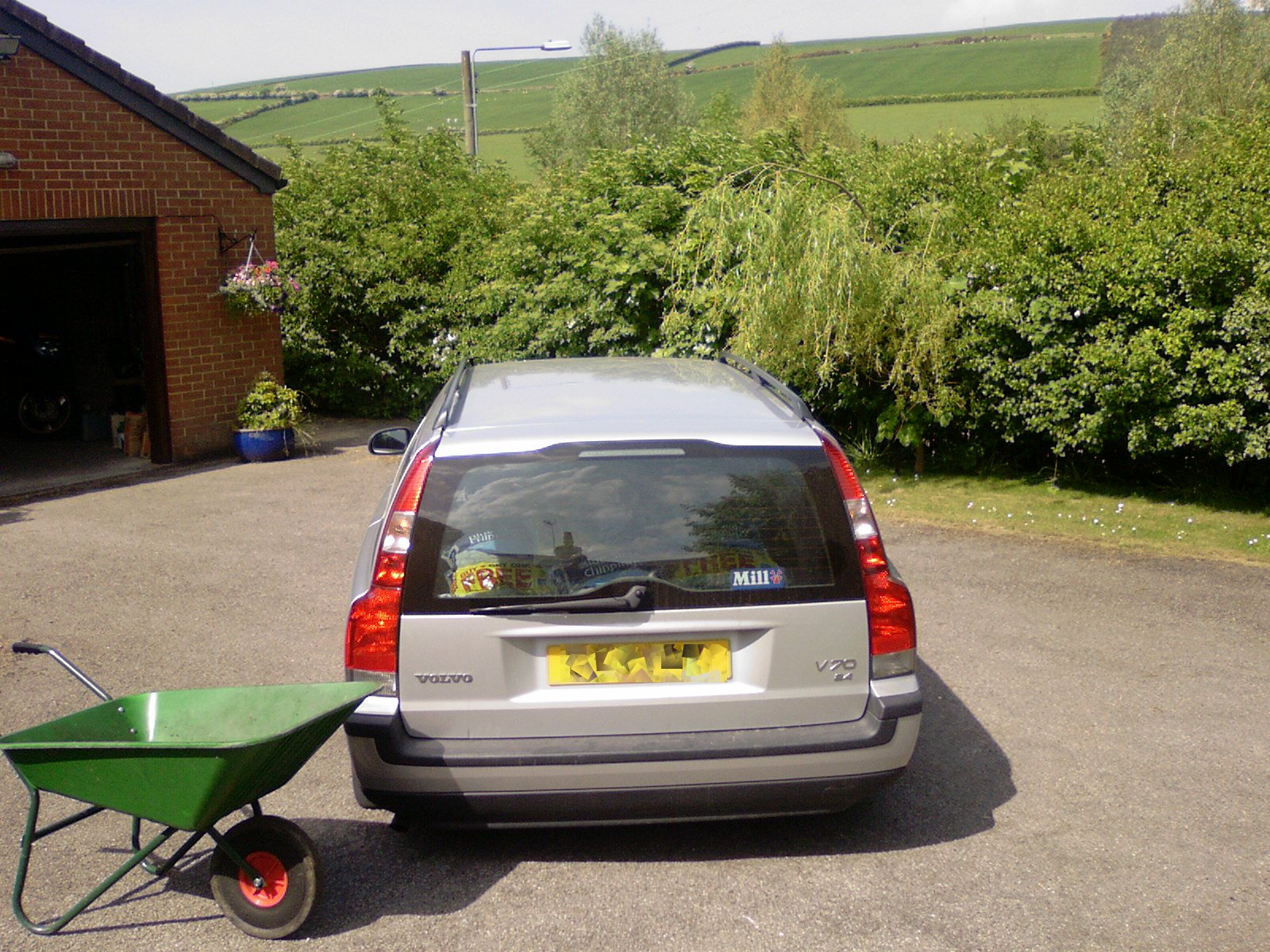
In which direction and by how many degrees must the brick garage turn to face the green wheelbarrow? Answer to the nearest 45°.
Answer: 0° — it already faces it

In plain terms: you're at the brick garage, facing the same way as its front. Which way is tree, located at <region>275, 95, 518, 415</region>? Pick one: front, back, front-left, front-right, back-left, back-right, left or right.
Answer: back-left

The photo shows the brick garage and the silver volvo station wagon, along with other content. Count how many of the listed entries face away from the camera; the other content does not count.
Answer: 1

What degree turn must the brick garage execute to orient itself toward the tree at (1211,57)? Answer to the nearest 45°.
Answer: approximately 135° to its left

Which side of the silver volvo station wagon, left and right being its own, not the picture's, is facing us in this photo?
back

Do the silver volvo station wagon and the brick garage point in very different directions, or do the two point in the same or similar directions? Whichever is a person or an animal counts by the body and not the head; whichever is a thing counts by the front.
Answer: very different directions
